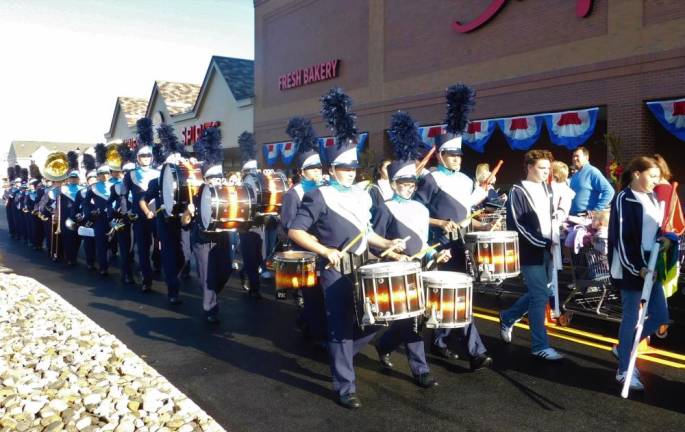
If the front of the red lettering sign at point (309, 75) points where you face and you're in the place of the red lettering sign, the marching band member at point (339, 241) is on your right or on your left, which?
on your left

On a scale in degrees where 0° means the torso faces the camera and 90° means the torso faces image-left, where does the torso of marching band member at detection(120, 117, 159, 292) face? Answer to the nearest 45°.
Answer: approximately 315°

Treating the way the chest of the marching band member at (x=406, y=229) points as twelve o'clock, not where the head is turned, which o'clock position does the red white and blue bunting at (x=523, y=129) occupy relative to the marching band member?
The red white and blue bunting is roughly at 8 o'clock from the marching band member.

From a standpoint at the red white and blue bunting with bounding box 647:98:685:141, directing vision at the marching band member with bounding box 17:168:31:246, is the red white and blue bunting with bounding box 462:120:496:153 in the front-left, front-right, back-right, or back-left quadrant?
front-right

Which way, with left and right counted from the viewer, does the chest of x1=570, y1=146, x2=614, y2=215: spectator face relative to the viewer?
facing the viewer and to the left of the viewer

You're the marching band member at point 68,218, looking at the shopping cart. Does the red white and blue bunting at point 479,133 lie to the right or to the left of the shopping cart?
left

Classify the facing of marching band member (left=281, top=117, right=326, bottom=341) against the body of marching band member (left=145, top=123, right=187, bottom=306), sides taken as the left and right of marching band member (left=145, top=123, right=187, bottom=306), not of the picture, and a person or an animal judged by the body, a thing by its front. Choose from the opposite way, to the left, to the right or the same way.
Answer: the same way

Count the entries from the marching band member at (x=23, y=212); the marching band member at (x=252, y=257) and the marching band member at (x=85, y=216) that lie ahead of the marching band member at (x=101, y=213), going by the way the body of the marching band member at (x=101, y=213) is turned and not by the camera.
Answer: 1

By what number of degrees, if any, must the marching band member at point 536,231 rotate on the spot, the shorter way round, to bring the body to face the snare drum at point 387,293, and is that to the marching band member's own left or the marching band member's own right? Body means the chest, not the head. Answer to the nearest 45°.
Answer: approximately 90° to the marching band member's own right

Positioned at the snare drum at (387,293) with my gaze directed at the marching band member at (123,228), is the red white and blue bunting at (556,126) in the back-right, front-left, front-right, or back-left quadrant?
front-right

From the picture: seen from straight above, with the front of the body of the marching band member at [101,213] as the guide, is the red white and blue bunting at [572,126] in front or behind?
in front

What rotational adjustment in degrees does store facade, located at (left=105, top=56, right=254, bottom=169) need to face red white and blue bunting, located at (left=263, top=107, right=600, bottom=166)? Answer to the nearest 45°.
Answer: approximately 45° to its left

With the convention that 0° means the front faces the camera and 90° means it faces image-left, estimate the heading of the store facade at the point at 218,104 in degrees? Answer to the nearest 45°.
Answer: approximately 45°
